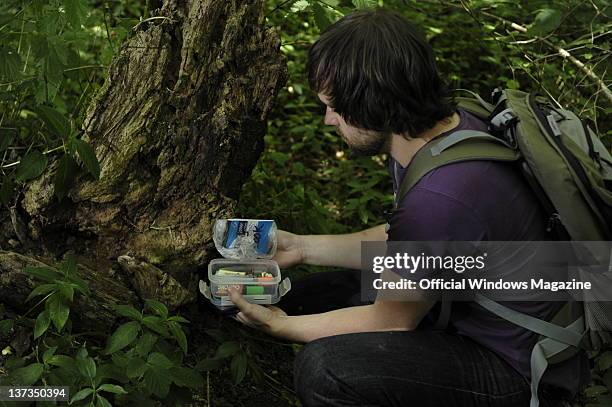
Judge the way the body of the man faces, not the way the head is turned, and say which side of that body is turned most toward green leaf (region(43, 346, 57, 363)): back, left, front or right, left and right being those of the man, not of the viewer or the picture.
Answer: front

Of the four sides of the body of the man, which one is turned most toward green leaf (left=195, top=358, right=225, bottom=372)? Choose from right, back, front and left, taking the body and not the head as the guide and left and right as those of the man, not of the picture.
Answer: front

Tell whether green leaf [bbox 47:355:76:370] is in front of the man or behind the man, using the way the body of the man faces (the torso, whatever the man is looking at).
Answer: in front

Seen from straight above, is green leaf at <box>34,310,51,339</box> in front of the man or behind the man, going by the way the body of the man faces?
in front

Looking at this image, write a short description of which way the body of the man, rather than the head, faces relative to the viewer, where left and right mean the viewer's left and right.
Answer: facing to the left of the viewer

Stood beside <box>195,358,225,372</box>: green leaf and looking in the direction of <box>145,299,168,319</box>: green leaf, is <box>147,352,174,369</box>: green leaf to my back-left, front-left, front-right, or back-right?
front-left

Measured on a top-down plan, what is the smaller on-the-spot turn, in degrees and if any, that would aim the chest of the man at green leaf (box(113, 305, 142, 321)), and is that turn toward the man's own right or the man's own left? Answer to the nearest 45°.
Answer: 0° — they already face it

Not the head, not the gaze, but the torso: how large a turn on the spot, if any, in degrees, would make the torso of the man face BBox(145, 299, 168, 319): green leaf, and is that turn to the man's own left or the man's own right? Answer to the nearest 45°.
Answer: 0° — they already face it

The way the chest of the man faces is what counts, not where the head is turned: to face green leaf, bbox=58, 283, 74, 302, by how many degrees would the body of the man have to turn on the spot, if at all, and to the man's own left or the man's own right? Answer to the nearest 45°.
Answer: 0° — they already face it

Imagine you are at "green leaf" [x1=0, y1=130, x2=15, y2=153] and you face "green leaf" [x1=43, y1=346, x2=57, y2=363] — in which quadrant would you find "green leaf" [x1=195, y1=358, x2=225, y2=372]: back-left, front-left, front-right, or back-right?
front-left

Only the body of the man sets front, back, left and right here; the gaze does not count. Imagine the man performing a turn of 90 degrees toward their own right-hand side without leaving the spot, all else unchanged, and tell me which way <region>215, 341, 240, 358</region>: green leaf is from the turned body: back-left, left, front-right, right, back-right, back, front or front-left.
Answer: left

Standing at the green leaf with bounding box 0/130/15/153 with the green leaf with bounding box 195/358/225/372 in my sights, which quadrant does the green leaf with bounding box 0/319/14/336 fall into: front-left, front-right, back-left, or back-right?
front-right
